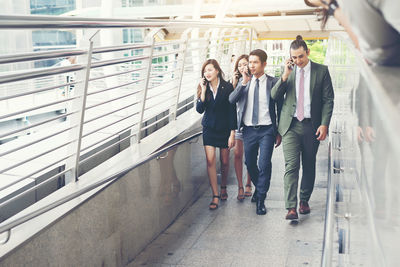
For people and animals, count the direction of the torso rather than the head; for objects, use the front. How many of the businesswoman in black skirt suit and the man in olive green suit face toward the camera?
2

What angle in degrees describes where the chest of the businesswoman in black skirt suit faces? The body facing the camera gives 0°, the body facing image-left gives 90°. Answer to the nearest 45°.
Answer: approximately 0°

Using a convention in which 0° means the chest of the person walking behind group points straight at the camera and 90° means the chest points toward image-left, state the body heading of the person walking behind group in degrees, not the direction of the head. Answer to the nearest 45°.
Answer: approximately 0°

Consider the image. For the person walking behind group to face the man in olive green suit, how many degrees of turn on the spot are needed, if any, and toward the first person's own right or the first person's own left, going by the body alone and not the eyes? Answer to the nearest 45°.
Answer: approximately 45° to the first person's own left

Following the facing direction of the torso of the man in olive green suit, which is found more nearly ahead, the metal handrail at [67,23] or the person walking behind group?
the metal handrail

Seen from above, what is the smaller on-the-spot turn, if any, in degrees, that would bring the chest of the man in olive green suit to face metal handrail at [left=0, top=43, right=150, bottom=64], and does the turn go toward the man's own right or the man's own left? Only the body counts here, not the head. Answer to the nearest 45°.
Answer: approximately 45° to the man's own right

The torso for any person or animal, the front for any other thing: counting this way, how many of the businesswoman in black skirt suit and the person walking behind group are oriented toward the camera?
2

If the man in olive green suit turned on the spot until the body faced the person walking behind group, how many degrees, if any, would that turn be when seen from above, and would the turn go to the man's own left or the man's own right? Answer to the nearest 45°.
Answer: approximately 135° to the man's own right

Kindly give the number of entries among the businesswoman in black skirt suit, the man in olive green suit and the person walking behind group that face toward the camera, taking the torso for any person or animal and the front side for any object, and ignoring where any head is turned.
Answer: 3

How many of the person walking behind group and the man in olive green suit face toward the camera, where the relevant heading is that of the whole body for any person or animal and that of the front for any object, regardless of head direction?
2

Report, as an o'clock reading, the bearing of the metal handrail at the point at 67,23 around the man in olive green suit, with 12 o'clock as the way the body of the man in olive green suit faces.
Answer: The metal handrail is roughly at 1 o'clock from the man in olive green suit.
